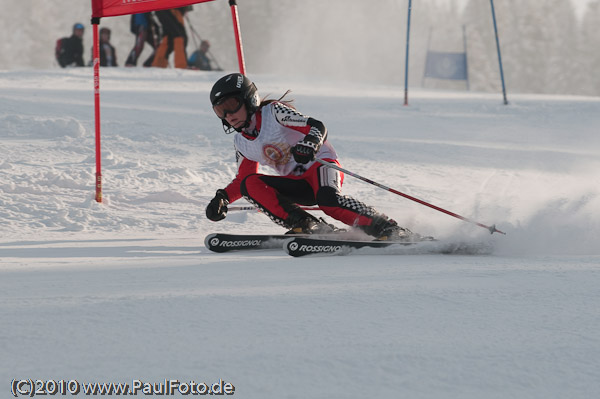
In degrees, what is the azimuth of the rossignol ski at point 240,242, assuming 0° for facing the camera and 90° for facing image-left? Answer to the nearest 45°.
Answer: approximately 90°

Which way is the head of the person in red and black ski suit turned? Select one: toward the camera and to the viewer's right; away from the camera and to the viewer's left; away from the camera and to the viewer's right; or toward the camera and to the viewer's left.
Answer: toward the camera and to the viewer's left

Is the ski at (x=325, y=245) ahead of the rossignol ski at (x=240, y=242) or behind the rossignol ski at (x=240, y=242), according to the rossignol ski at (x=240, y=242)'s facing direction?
behind

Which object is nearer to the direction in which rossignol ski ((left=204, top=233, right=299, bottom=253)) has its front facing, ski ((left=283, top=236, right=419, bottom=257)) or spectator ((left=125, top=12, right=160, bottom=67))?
the spectator
